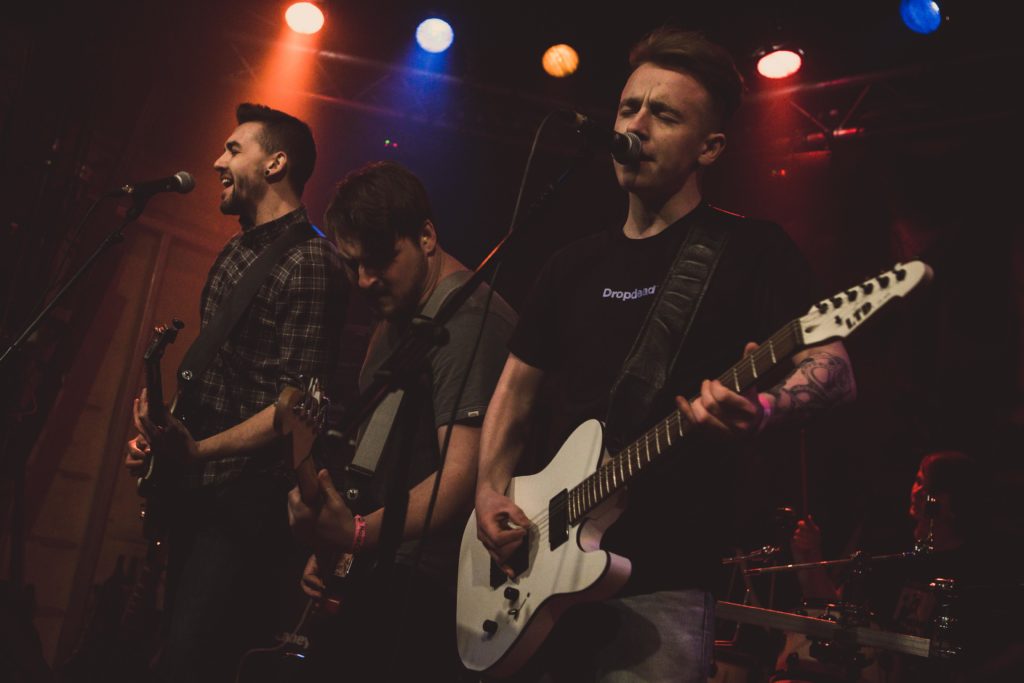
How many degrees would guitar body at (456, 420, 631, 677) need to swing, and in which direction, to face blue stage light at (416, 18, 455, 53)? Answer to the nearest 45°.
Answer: approximately 135° to its right

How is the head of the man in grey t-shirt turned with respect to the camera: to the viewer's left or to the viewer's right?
to the viewer's left

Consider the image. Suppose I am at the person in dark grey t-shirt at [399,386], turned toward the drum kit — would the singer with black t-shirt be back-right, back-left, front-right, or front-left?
front-right

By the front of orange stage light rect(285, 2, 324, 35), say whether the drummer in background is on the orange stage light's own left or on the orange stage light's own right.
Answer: on the orange stage light's own left

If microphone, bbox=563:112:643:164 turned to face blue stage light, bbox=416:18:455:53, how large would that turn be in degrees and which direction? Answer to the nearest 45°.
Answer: approximately 90° to its left

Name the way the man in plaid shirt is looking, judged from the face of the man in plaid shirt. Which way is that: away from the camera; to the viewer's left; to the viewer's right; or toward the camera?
to the viewer's left

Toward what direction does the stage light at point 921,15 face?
toward the camera

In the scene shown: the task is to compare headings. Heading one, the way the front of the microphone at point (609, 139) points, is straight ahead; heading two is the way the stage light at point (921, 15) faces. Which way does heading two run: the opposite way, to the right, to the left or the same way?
to the right

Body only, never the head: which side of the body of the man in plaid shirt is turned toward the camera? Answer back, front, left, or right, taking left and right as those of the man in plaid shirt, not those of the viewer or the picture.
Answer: left

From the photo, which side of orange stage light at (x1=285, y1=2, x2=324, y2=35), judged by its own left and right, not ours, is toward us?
front

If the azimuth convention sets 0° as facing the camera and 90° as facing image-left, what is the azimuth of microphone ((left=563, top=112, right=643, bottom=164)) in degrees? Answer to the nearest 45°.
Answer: approximately 270°

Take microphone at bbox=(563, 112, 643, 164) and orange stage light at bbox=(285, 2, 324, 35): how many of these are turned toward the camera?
1

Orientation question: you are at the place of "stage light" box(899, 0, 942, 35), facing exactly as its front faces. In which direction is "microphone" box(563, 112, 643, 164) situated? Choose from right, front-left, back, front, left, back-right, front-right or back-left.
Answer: front

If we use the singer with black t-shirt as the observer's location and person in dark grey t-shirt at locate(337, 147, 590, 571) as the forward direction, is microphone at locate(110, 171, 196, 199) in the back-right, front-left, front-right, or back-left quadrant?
front-right

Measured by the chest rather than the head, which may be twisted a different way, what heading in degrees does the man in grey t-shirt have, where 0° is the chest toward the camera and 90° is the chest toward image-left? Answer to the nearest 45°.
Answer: approximately 45°

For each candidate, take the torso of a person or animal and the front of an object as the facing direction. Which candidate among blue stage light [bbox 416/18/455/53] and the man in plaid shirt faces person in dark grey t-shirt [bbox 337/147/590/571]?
the blue stage light

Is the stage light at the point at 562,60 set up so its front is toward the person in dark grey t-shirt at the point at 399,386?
yes
